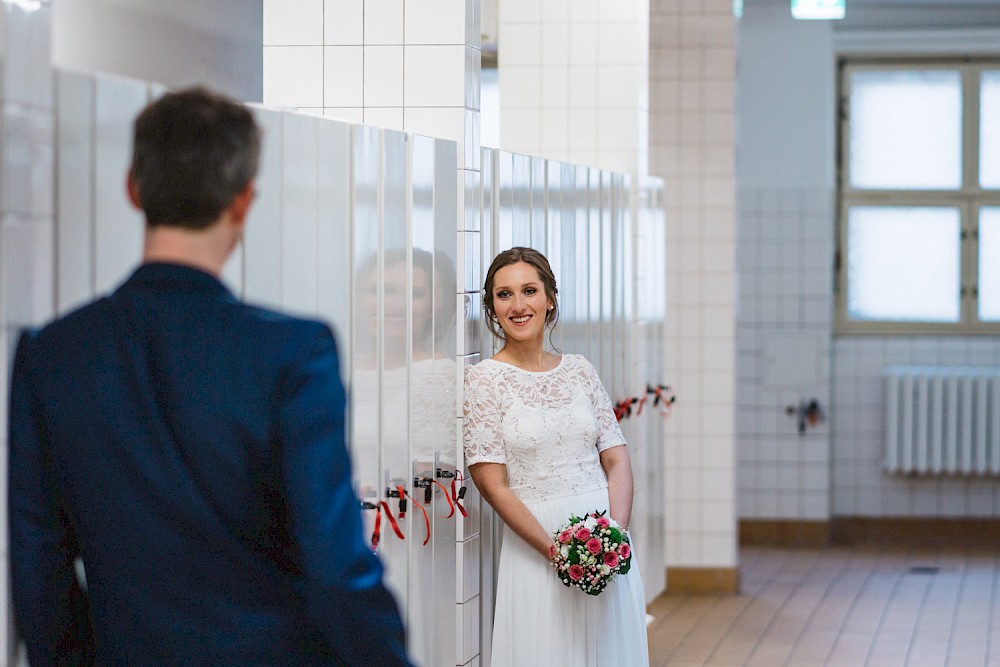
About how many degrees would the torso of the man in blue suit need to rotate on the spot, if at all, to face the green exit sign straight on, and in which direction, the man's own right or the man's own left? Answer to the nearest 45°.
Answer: approximately 45° to the man's own right

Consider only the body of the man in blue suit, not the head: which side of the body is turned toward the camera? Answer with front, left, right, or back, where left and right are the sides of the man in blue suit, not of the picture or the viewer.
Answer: back

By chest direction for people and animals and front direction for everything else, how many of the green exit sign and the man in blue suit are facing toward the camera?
1

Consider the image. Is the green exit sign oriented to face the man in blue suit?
yes

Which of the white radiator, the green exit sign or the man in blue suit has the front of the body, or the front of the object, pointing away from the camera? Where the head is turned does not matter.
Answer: the man in blue suit
